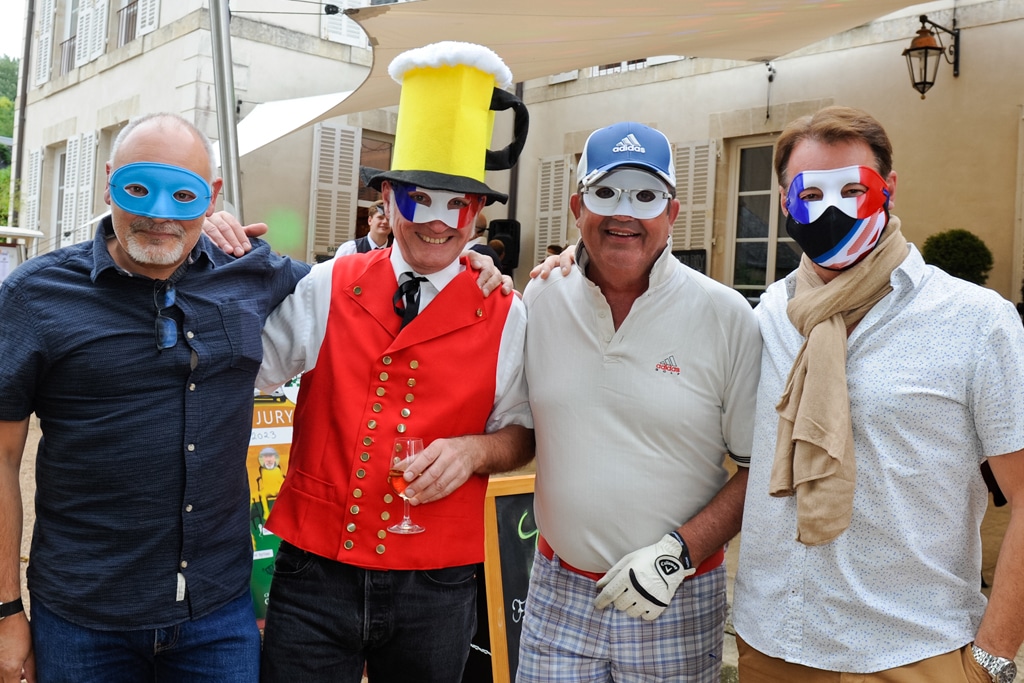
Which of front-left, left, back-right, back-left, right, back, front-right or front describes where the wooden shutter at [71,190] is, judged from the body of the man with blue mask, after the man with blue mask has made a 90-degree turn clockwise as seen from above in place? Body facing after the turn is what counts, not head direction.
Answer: right

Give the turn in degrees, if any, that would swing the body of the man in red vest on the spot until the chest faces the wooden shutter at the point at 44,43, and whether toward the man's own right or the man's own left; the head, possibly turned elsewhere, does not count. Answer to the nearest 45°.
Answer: approximately 135° to the man's own right

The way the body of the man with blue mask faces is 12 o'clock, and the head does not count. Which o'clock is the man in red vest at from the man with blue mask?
The man in red vest is roughly at 9 o'clock from the man with blue mask.

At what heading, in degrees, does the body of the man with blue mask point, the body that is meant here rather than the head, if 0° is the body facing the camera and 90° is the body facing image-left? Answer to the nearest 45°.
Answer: approximately 0°

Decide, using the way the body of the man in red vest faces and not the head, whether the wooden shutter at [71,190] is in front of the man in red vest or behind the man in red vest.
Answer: behind

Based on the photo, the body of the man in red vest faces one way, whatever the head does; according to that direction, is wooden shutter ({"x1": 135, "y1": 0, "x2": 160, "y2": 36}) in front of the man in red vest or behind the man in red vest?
behind

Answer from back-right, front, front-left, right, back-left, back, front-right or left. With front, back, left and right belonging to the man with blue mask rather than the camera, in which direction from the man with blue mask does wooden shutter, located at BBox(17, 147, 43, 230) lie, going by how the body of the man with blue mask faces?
back

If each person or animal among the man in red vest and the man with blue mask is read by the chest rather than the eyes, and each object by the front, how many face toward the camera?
2

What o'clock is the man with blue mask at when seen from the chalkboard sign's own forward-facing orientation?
The man with blue mask is roughly at 1 o'clock from the chalkboard sign.
